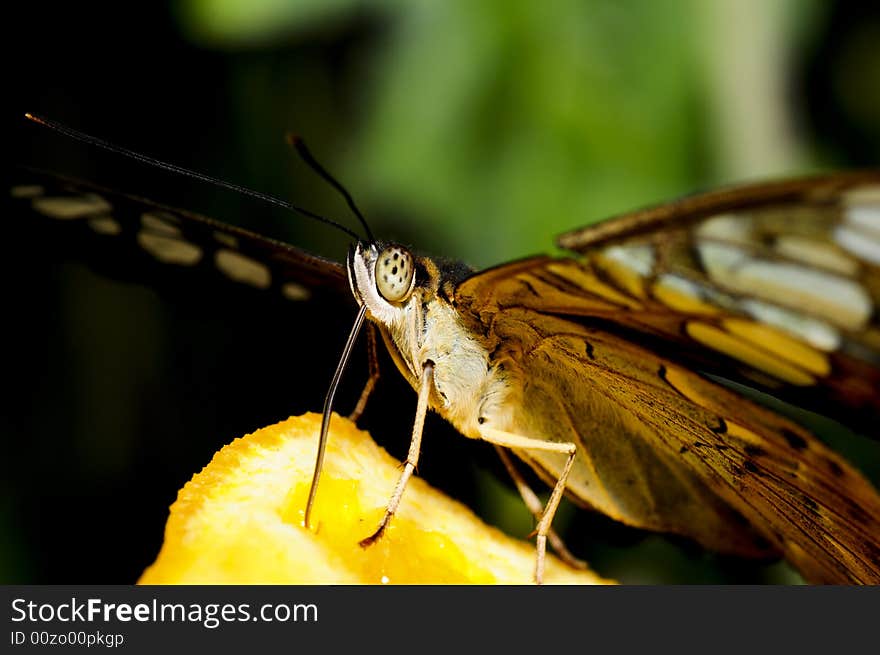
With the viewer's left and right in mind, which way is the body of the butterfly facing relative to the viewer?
facing the viewer and to the left of the viewer
